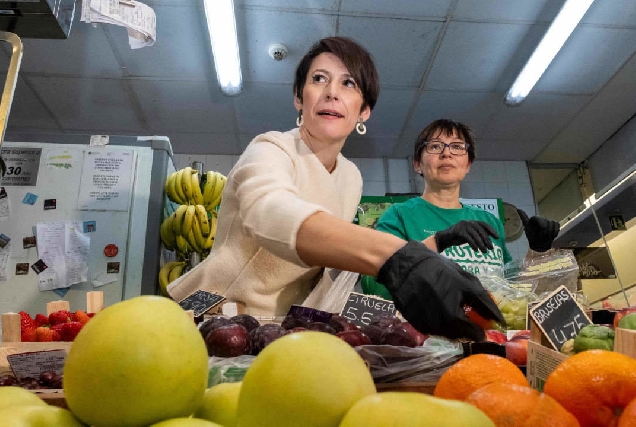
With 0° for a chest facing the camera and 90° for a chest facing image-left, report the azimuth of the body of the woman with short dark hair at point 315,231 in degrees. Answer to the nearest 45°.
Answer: approximately 315°

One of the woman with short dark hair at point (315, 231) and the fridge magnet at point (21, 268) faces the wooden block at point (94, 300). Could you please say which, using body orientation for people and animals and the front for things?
the fridge magnet

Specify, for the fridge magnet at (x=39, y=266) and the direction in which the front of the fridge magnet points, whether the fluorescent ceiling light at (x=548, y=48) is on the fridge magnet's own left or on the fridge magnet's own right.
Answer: on the fridge magnet's own left

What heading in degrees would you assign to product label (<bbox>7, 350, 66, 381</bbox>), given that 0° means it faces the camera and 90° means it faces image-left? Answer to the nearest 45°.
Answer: approximately 0°

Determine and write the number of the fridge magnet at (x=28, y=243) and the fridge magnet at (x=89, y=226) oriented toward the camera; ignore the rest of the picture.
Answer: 2

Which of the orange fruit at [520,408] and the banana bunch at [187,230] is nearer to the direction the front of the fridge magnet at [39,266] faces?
the orange fruit

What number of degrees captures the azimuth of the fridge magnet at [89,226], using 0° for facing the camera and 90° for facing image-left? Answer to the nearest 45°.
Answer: approximately 0°

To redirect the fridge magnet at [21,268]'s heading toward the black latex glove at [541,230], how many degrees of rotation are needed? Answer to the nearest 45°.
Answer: approximately 45° to its left

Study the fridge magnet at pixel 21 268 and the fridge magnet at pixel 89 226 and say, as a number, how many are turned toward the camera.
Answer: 2
